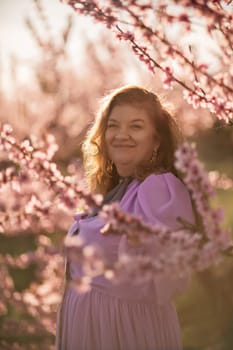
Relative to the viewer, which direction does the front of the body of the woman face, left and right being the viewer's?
facing the viewer and to the left of the viewer

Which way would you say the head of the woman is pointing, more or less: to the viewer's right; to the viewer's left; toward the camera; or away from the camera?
toward the camera

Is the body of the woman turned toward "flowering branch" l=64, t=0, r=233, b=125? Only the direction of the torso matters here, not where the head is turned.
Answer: no
